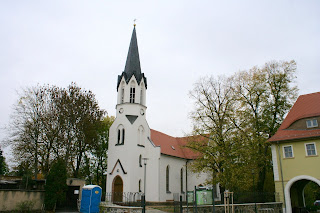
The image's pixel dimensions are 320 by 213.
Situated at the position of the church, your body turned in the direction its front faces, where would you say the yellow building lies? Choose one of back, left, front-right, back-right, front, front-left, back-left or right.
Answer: left

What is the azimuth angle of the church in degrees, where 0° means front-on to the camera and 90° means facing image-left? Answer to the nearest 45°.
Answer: approximately 45°

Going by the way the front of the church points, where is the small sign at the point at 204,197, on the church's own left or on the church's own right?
on the church's own left

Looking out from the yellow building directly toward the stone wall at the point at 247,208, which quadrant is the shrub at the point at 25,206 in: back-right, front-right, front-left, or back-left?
front-right

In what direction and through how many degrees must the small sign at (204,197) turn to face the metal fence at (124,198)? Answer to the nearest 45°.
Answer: approximately 135° to its right

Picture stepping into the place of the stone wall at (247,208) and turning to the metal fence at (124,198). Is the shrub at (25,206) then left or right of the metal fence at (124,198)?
left

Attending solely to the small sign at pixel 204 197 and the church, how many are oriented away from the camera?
0

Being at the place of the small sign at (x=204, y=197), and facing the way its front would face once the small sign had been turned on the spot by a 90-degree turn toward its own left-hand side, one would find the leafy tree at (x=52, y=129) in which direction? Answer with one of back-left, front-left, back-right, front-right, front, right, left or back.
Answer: back-left

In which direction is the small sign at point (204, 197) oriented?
toward the camera

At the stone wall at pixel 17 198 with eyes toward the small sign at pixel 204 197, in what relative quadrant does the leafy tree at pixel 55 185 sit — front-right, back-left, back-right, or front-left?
front-left

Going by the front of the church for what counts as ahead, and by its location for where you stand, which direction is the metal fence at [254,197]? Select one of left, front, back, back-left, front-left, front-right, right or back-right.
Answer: left

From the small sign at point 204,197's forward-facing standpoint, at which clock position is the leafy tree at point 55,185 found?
The leafy tree is roughly at 4 o'clock from the small sign.
